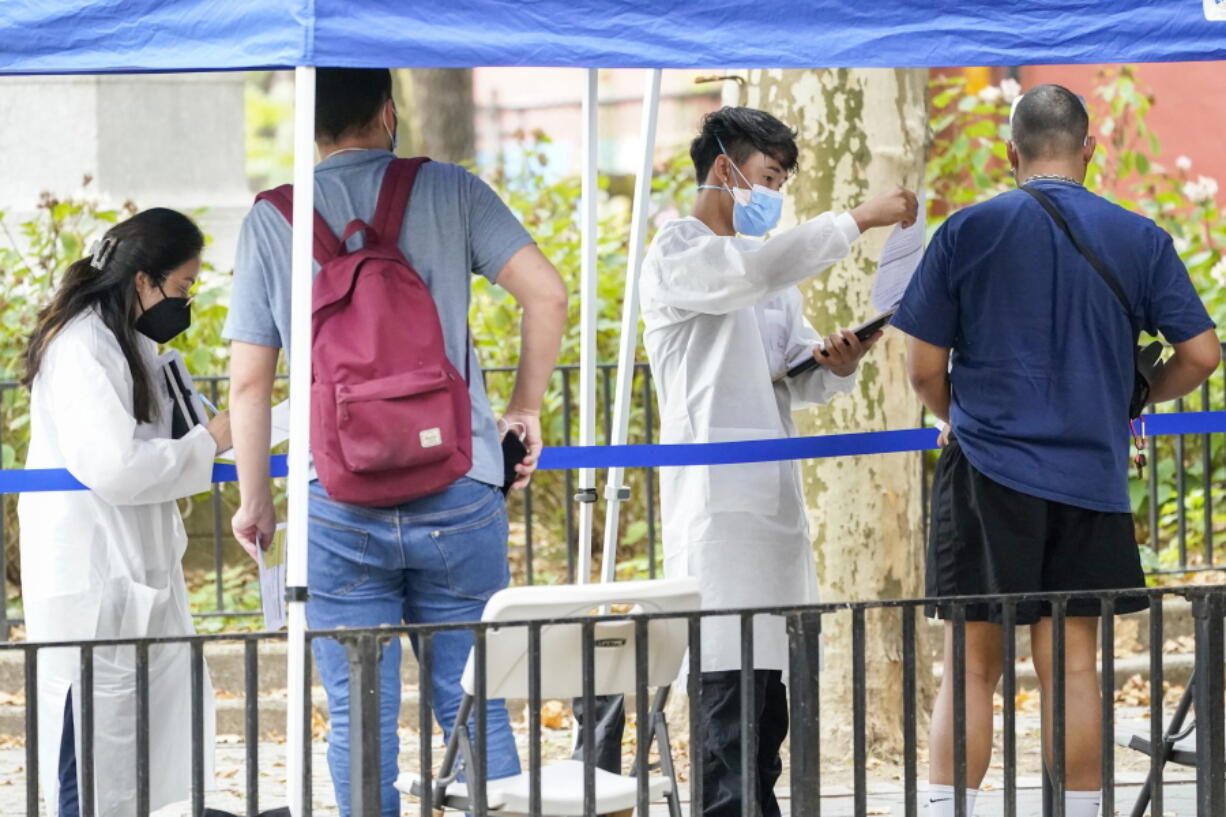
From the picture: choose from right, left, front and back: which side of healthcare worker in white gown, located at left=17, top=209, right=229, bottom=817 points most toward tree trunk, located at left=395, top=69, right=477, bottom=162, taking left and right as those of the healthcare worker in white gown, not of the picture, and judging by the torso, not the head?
left

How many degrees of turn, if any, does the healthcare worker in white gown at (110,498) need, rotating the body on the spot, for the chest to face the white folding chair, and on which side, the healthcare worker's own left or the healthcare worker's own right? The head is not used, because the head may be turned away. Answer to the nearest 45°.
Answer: approximately 45° to the healthcare worker's own right

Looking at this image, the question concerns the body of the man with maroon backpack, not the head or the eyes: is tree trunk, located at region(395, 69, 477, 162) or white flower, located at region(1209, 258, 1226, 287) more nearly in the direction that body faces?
the tree trunk

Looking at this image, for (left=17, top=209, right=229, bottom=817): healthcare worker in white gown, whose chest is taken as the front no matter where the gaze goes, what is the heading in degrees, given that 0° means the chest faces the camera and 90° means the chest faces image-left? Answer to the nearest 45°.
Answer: approximately 270°

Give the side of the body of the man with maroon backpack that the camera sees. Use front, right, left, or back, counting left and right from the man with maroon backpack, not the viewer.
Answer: back

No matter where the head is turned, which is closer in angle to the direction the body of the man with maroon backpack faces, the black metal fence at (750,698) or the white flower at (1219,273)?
the white flower

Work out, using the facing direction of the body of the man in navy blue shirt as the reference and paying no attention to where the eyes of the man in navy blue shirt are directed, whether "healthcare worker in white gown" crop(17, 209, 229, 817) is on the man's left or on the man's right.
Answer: on the man's left

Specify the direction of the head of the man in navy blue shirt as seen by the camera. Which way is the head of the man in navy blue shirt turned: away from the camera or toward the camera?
away from the camera

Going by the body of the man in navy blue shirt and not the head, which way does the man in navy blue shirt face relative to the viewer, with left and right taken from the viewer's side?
facing away from the viewer

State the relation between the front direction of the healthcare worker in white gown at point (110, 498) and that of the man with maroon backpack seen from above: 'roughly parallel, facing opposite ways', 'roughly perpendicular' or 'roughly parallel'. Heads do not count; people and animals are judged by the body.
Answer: roughly perpendicular

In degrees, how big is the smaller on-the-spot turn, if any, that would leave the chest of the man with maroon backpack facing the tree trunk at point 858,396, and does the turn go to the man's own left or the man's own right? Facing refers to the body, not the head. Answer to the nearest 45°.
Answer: approximately 45° to the man's own right

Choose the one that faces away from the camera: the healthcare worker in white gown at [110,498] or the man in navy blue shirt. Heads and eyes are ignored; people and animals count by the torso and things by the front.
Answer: the man in navy blue shirt

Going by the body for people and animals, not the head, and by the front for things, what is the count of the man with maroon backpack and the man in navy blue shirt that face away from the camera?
2
